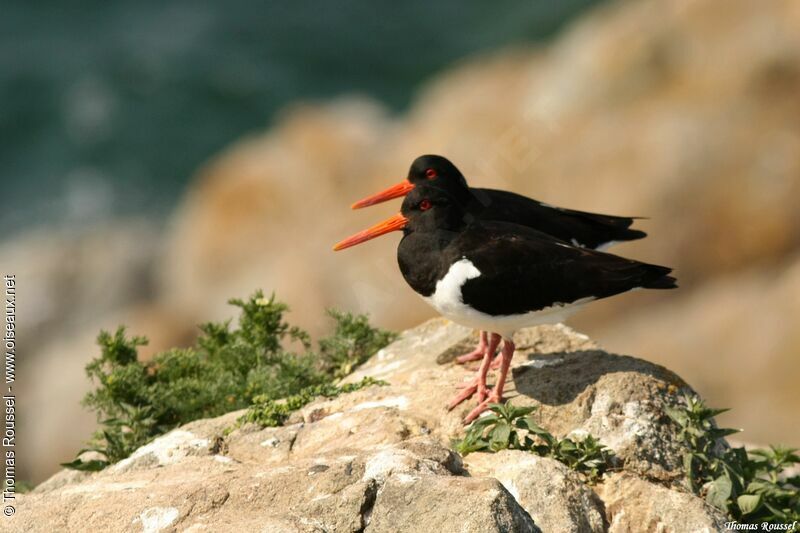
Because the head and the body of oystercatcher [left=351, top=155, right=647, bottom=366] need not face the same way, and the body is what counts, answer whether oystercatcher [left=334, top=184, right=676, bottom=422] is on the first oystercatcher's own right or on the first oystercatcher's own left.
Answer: on the first oystercatcher's own left

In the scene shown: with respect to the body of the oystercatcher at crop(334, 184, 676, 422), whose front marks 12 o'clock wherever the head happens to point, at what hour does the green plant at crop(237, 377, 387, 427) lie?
The green plant is roughly at 12 o'clock from the oystercatcher.

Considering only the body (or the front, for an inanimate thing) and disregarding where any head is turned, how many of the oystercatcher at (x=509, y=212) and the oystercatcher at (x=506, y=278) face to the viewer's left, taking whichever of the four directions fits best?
2

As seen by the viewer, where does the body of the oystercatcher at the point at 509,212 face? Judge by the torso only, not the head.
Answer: to the viewer's left

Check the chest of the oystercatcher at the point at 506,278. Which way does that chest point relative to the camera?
to the viewer's left

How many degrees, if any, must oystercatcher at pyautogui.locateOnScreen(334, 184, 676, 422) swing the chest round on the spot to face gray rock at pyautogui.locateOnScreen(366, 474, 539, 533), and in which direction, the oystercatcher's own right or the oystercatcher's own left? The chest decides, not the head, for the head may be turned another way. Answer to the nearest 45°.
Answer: approximately 90° to the oystercatcher's own left

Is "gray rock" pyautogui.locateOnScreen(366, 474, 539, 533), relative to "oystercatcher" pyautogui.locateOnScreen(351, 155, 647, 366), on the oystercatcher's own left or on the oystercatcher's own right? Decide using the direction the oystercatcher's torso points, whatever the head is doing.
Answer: on the oystercatcher's own left
